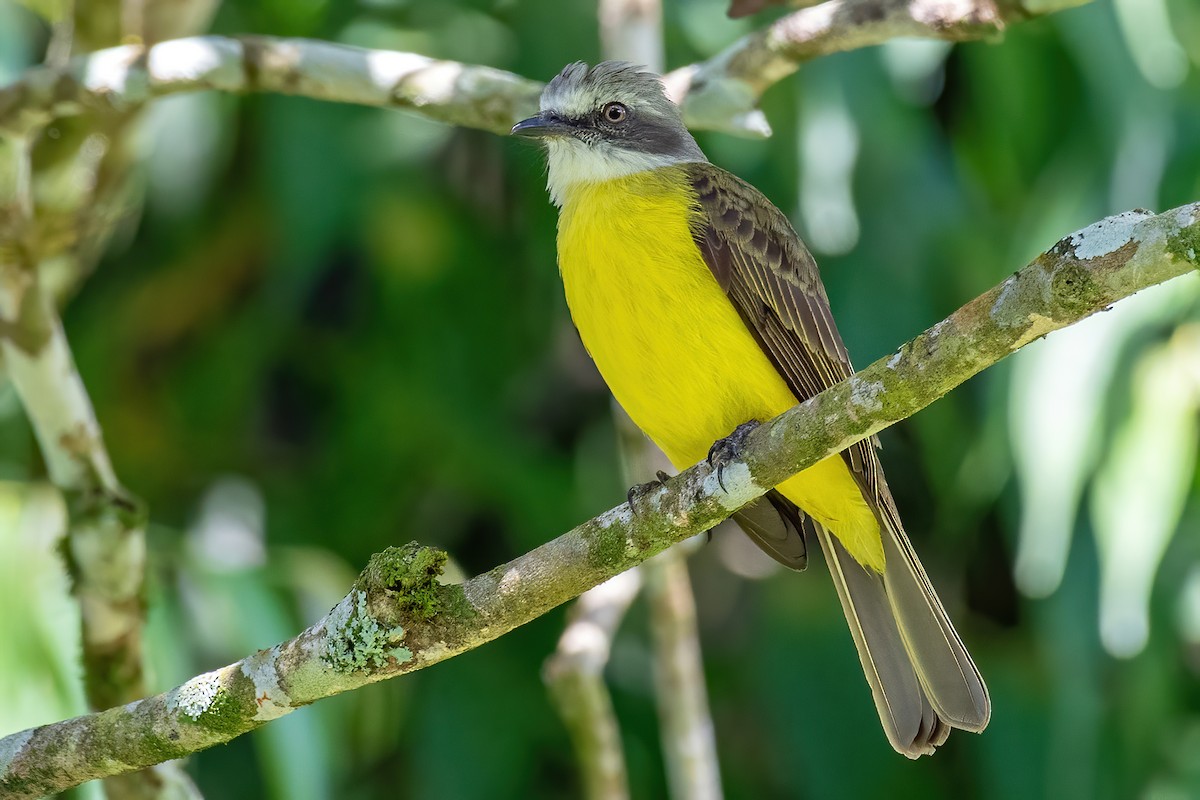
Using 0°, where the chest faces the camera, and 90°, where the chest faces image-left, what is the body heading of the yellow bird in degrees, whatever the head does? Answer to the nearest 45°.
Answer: approximately 45°

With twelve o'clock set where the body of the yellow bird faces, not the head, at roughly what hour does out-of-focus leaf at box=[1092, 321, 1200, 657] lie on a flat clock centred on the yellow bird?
The out-of-focus leaf is roughly at 6 o'clock from the yellow bird.

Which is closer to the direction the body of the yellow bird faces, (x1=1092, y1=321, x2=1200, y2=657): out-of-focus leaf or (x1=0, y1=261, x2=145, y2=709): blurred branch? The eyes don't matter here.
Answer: the blurred branch

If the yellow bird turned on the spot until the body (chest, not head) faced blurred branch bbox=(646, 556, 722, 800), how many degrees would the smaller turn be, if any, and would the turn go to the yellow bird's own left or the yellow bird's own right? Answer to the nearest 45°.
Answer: approximately 90° to the yellow bird's own right

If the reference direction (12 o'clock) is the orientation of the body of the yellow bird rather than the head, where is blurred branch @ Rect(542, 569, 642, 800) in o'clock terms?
The blurred branch is roughly at 3 o'clock from the yellow bird.

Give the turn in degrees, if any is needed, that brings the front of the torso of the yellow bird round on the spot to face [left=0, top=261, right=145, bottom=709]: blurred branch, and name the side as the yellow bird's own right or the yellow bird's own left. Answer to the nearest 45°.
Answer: approximately 45° to the yellow bird's own right
